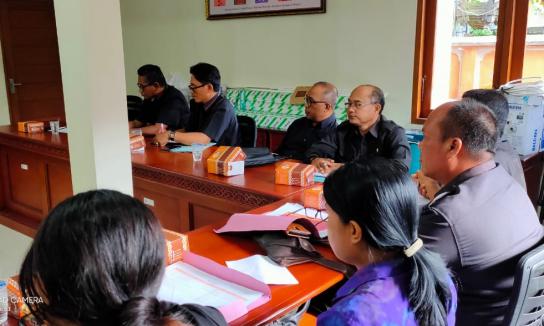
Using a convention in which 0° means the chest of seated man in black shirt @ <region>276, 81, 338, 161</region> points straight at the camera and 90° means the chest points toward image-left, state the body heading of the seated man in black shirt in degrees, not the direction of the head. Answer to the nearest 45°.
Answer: approximately 45°

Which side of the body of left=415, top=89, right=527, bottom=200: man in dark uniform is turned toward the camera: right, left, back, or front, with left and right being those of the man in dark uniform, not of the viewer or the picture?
left

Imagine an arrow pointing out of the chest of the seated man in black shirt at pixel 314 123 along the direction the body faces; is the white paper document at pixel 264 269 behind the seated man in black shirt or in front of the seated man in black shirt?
in front

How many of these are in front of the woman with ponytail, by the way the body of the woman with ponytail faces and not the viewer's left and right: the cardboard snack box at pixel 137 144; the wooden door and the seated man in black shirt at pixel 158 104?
3

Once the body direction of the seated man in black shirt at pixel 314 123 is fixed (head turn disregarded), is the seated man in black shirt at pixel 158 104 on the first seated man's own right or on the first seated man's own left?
on the first seated man's own right

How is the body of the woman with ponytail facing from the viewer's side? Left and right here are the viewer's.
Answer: facing away from the viewer and to the left of the viewer
